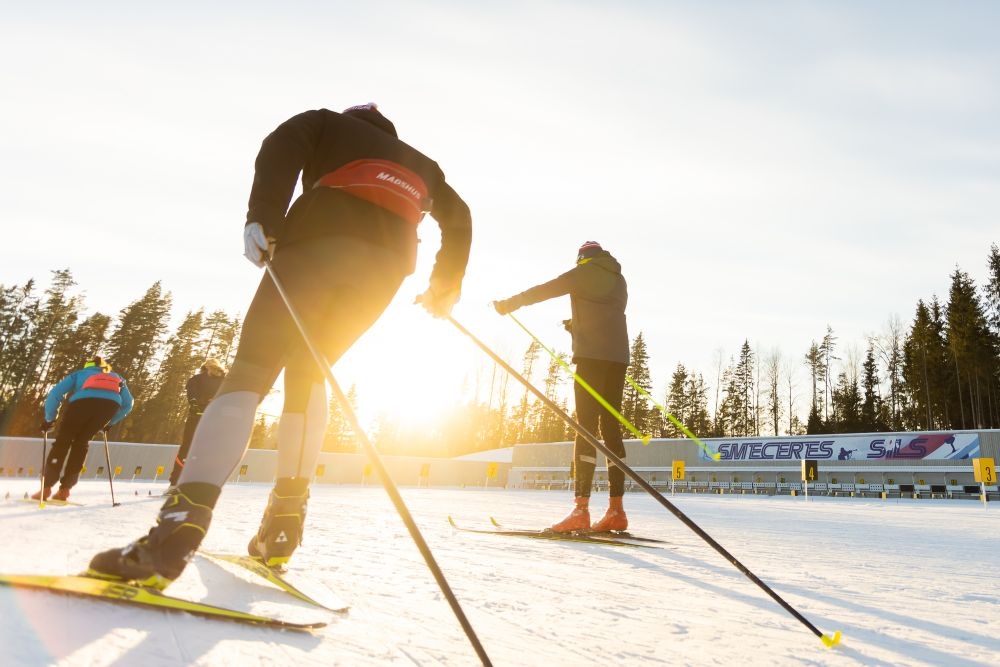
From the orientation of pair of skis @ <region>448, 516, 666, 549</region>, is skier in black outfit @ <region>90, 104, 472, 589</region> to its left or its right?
on its left

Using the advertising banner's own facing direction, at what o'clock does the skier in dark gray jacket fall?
The skier in dark gray jacket is roughly at 12 o'clock from the advertising banner.

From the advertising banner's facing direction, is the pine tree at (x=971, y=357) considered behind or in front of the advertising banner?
behind

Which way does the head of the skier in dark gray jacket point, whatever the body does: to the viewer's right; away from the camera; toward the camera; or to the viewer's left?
to the viewer's left

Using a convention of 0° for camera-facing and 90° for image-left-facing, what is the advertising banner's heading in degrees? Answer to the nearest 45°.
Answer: approximately 0°

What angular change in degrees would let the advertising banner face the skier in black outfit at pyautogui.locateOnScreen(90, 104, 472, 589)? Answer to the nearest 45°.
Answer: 0° — it already faces them

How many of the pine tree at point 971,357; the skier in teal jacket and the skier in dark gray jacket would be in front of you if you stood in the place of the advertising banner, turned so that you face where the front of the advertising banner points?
2

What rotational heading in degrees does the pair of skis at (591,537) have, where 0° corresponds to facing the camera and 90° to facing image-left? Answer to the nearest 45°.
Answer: approximately 90°

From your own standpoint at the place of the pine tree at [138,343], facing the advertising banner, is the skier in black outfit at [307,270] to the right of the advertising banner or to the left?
right

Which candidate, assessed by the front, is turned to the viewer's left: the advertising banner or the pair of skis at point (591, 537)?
the pair of skis
